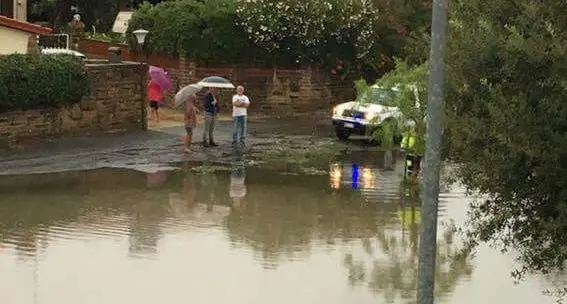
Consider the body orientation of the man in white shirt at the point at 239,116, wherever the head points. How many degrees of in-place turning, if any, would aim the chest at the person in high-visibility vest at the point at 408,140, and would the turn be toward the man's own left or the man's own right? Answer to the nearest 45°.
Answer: approximately 45° to the man's own left

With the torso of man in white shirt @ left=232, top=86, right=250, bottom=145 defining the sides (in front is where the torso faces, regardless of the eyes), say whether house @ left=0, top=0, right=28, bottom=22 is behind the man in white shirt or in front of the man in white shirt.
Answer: behind

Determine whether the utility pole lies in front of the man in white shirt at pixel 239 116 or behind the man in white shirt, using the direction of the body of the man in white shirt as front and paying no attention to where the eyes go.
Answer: in front

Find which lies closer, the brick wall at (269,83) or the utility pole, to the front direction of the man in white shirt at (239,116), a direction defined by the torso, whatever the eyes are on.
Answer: the utility pole

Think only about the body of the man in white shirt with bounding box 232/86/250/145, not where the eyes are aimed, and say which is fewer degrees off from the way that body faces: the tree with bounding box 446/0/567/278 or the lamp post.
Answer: the tree

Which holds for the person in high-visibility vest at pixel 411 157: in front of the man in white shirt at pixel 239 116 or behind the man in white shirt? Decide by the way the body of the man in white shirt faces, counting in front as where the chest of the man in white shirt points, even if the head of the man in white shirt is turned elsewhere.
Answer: in front

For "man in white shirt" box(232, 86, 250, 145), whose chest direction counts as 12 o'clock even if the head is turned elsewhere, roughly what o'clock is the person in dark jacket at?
The person in dark jacket is roughly at 2 o'clock from the man in white shirt.

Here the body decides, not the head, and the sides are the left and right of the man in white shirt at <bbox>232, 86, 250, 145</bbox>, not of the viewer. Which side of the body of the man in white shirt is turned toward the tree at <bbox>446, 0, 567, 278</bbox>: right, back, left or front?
front

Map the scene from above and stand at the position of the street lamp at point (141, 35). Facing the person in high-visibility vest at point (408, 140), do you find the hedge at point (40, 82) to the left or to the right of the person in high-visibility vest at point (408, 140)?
right

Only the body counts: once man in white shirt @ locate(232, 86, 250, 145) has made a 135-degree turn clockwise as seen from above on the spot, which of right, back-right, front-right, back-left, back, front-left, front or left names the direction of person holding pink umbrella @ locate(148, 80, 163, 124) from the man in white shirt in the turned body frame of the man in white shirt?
front

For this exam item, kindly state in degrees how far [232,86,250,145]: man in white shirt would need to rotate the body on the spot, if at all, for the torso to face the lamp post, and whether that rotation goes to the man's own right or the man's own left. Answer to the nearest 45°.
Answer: approximately 135° to the man's own right

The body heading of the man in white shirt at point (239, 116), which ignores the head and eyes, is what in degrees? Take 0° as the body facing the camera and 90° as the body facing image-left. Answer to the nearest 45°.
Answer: approximately 0°

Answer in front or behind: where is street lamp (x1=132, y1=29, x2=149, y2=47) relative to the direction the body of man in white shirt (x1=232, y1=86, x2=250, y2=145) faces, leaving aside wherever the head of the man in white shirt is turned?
behind

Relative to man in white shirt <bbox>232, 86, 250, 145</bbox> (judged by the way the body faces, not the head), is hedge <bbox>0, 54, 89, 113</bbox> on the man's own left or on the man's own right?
on the man's own right

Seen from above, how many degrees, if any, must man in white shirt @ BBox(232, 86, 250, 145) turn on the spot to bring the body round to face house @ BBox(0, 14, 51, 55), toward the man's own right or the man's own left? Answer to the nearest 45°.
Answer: approximately 90° to the man's own right
